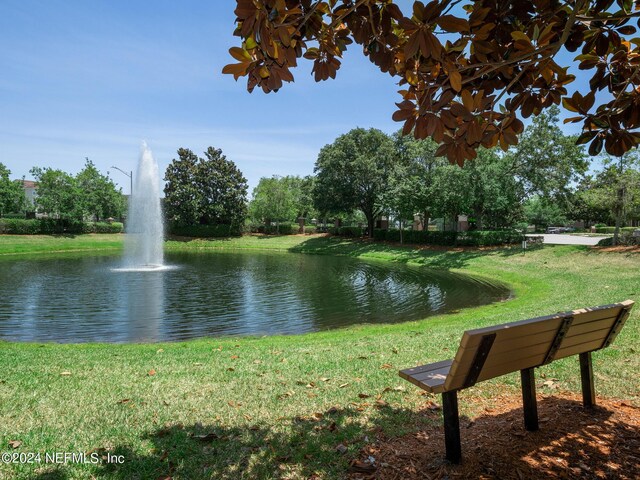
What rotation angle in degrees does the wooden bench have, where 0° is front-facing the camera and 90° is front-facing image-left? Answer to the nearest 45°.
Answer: approximately 135°

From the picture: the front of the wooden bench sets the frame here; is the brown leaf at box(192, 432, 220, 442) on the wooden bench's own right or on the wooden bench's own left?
on the wooden bench's own left

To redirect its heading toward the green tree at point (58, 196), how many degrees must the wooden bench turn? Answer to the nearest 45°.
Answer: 0° — it already faces it

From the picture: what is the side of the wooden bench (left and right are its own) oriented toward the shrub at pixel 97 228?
front

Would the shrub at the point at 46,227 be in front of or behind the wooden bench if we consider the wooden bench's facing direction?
in front

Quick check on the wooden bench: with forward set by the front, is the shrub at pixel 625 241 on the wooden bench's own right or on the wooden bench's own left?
on the wooden bench's own right

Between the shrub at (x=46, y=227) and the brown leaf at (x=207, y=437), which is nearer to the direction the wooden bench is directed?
the shrub

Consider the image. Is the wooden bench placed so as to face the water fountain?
yes

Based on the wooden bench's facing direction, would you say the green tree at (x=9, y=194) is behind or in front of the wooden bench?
in front

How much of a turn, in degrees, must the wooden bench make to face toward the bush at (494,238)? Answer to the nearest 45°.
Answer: approximately 45° to its right

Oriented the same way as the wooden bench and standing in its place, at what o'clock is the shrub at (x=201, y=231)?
The shrub is roughly at 12 o'clock from the wooden bench.

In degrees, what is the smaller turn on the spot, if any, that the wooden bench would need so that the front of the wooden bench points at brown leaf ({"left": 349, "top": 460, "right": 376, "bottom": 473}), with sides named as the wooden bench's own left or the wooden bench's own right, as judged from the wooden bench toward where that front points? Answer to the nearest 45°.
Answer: approximately 90° to the wooden bench's own left

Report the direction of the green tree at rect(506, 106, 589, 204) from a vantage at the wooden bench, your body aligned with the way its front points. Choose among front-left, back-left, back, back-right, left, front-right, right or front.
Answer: front-right

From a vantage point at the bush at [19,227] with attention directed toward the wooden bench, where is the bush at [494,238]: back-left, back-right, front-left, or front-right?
front-left

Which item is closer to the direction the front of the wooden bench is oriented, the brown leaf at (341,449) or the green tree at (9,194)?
the green tree

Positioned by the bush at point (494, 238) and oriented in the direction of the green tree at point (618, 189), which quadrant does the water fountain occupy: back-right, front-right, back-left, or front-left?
back-right

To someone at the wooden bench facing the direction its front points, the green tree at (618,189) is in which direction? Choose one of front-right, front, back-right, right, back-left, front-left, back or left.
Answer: front-right

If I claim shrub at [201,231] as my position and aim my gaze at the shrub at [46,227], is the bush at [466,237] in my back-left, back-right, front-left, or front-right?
back-left
